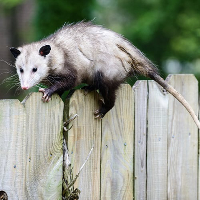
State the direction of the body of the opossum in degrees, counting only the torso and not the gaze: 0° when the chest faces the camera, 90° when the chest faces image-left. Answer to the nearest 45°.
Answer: approximately 90°
